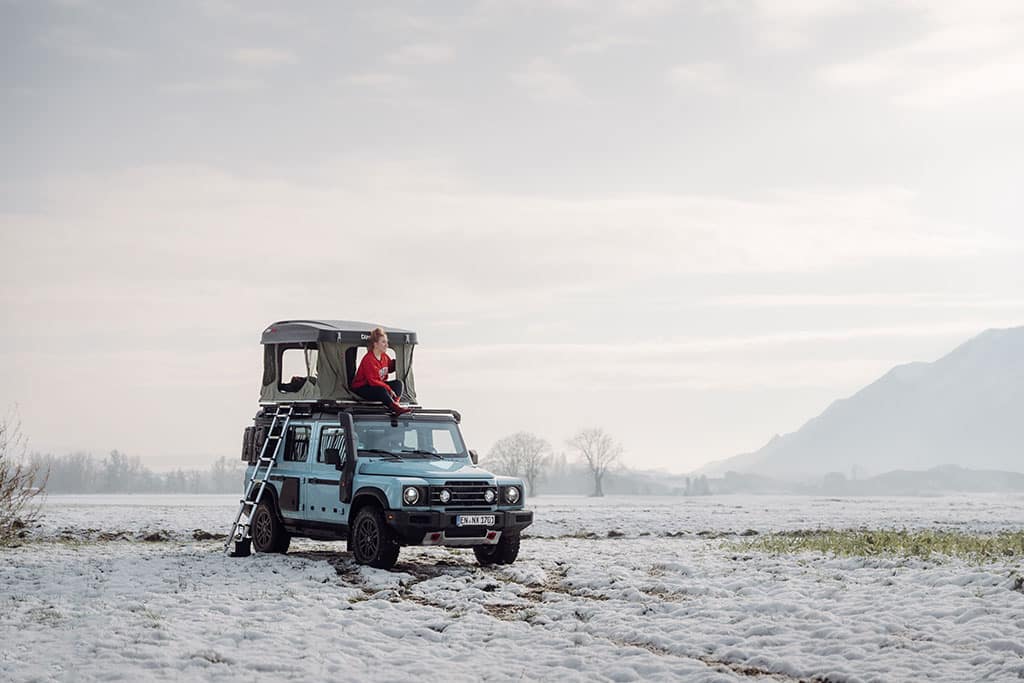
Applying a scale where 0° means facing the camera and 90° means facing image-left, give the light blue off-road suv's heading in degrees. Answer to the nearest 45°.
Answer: approximately 315°

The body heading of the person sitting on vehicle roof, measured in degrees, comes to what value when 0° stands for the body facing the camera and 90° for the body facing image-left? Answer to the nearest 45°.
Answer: approximately 315°
